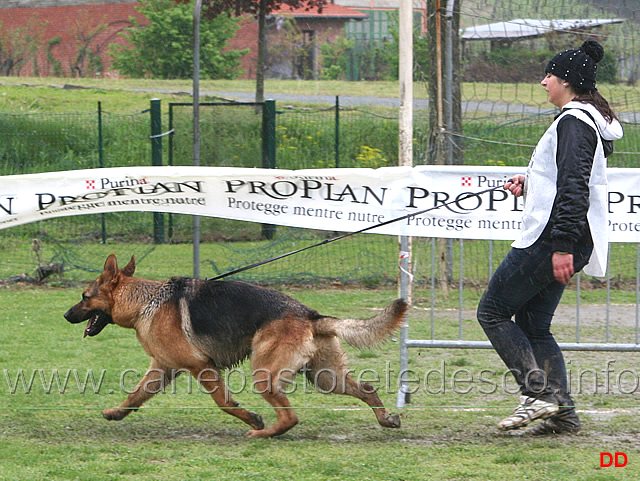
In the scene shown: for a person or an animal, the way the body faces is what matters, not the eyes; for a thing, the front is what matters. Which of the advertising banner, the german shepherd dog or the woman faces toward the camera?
the advertising banner

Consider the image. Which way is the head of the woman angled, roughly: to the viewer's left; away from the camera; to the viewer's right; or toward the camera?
to the viewer's left

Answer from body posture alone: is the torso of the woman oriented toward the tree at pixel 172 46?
no

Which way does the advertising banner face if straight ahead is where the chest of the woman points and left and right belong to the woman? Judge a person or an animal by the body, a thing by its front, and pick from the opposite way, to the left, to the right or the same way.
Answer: to the left

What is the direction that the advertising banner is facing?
toward the camera

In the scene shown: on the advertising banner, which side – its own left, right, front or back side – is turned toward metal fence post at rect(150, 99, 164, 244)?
back

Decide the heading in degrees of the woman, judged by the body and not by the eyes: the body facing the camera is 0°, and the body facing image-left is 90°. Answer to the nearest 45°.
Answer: approximately 90°

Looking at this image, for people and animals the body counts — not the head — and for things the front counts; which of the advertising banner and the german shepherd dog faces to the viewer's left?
the german shepherd dog

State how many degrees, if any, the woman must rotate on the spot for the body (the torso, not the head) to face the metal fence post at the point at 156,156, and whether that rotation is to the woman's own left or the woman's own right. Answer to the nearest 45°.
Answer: approximately 45° to the woman's own right

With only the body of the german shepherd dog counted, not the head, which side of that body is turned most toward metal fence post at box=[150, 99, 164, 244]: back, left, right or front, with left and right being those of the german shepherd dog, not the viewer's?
right

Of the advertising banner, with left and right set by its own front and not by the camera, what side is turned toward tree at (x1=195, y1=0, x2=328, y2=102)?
back

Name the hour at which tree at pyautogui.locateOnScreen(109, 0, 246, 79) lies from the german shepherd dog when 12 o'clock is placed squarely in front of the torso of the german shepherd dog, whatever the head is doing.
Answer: The tree is roughly at 3 o'clock from the german shepherd dog.

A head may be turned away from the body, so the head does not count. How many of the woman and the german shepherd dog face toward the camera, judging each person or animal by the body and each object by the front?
0

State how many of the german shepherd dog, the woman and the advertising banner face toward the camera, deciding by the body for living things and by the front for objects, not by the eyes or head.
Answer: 1

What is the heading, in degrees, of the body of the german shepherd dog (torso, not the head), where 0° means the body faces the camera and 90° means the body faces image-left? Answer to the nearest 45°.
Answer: approximately 90°
